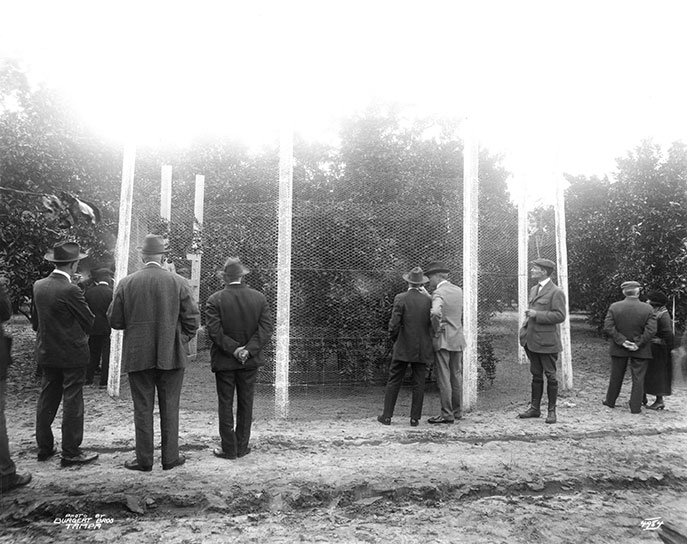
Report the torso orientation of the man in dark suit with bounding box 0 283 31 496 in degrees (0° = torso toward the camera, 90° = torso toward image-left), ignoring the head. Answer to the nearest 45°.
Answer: approximately 225°

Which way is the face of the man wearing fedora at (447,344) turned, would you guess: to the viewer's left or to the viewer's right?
to the viewer's left

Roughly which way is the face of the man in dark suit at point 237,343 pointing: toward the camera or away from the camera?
away from the camera

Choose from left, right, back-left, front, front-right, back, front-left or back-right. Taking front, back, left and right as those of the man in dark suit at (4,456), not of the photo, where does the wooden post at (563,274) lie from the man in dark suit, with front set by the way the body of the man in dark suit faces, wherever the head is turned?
front-right

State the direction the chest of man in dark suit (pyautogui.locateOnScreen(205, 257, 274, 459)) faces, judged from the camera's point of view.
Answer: away from the camera

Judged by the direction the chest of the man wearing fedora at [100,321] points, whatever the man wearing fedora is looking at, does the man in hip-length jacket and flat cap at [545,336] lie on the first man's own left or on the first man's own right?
on the first man's own right

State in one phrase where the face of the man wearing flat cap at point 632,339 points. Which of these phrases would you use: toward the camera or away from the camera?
away from the camera

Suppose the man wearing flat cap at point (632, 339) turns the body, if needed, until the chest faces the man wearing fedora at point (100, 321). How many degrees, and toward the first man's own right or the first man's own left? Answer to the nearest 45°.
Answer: approximately 90° to the first man's own left

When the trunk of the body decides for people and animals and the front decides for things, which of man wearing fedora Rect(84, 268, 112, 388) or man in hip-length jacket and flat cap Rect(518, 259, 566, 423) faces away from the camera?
the man wearing fedora

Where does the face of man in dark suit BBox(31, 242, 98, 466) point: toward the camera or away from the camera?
away from the camera

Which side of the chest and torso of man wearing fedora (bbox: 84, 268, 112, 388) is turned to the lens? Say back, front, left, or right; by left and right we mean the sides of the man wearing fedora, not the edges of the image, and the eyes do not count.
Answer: back

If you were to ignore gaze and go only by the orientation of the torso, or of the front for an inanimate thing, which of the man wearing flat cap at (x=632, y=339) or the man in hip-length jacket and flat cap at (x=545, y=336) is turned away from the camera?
the man wearing flat cap

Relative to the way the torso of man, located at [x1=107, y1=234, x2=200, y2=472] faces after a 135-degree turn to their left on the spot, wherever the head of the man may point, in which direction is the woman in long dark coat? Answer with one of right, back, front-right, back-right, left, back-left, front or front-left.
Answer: back-left

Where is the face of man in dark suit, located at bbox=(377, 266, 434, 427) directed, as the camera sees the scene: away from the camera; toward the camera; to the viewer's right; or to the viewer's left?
away from the camera

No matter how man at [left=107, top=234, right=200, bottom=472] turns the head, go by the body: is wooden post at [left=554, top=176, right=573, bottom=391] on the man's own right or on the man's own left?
on the man's own right

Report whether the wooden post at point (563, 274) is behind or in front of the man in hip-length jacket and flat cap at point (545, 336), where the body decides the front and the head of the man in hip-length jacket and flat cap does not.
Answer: behind

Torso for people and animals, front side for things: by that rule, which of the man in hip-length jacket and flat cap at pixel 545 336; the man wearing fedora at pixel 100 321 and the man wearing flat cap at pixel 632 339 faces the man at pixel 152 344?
the man in hip-length jacket and flat cap

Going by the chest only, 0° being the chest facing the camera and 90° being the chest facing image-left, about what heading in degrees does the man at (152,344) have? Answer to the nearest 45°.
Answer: approximately 180°

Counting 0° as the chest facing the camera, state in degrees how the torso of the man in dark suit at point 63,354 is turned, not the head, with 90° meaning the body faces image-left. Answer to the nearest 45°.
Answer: approximately 225°
